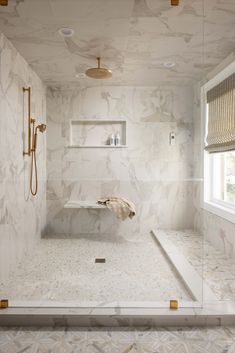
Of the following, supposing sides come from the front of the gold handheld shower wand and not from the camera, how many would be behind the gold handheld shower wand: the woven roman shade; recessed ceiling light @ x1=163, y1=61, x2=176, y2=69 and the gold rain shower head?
0

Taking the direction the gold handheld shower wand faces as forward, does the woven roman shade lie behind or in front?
in front

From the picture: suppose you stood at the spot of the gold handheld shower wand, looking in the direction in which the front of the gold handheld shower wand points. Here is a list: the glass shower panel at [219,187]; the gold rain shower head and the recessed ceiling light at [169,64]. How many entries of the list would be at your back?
0

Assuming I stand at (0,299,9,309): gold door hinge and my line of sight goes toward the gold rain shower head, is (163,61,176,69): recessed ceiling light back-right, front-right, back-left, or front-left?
front-right

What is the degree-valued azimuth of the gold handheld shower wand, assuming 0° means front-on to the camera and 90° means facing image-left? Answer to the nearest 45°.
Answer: approximately 270°

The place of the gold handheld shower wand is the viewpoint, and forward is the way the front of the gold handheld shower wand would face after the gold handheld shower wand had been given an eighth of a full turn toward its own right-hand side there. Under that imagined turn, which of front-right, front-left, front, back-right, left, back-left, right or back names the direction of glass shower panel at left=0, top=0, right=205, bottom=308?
front

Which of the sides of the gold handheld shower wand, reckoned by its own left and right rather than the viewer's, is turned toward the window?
front

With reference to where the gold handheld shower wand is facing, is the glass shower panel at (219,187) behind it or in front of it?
in front

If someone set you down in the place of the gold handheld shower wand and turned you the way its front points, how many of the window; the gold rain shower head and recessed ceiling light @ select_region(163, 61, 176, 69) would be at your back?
0
